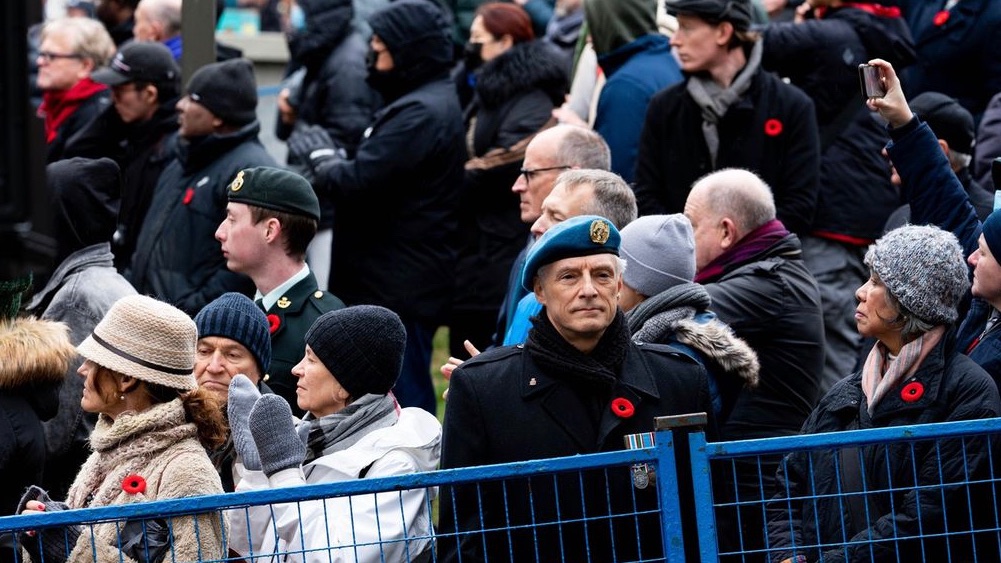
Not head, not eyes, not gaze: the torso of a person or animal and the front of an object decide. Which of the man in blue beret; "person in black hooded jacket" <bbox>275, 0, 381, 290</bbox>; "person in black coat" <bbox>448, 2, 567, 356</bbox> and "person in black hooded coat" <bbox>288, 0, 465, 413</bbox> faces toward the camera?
the man in blue beret

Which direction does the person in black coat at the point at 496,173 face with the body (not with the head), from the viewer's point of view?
to the viewer's left

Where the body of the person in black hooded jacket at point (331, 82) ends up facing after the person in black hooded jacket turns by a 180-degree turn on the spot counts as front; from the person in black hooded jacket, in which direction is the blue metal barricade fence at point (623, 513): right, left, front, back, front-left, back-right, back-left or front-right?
right

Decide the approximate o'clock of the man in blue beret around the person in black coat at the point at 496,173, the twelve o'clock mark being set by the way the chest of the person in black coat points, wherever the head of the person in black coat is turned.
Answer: The man in blue beret is roughly at 9 o'clock from the person in black coat.

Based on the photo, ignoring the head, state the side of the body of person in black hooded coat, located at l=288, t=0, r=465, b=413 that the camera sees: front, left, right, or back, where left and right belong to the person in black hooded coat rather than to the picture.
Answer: left

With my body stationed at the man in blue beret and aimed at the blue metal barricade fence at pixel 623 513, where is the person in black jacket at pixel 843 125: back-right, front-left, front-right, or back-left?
back-left

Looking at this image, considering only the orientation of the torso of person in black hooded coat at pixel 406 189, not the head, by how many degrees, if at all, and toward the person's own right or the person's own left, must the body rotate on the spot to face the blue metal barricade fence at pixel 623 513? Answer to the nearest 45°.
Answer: approximately 90° to the person's own left

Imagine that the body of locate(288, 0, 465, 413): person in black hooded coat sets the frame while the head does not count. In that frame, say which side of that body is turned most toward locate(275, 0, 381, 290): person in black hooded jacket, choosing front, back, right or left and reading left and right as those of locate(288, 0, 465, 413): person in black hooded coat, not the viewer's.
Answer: right
